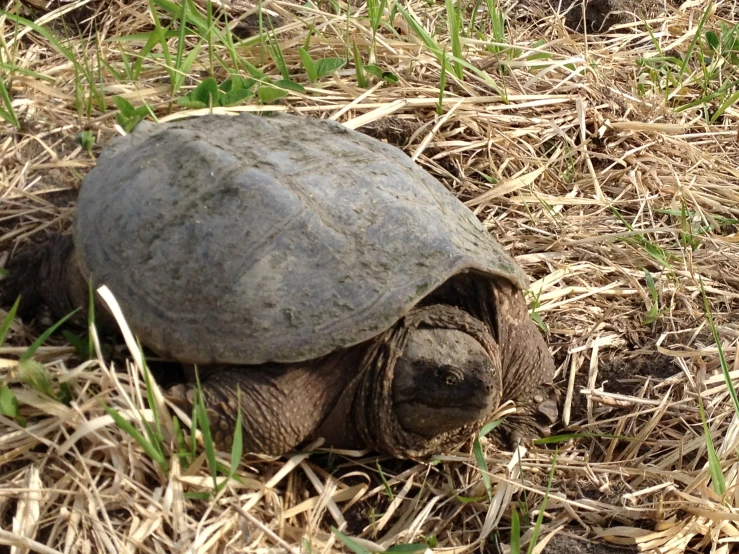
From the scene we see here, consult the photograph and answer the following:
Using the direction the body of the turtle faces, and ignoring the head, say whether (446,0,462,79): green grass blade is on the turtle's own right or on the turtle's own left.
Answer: on the turtle's own left

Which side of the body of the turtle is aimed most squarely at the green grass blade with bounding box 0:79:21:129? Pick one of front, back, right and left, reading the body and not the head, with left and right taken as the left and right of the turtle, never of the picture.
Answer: back

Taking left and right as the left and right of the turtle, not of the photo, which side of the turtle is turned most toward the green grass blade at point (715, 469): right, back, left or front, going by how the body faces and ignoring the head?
front
